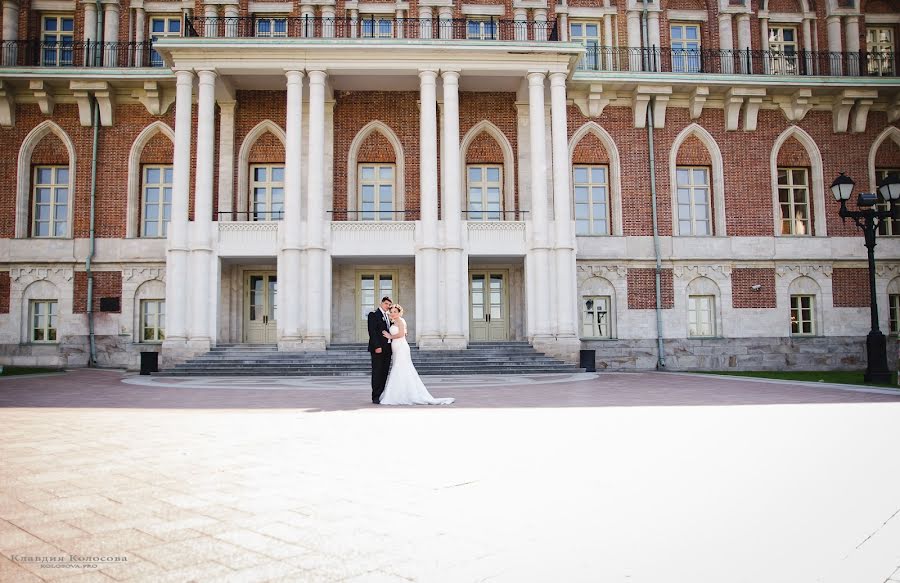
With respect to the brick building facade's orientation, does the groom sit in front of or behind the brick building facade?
in front

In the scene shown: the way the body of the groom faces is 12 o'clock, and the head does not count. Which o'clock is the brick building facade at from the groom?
The brick building facade is roughly at 8 o'clock from the groom.

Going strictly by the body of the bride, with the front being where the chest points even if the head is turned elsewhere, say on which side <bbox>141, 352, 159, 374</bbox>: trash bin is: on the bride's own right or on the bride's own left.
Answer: on the bride's own right

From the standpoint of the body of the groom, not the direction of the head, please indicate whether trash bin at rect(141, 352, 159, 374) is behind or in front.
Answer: behind

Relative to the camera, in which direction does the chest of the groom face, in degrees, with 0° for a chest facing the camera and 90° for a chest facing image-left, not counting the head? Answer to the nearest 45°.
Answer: approximately 315°
